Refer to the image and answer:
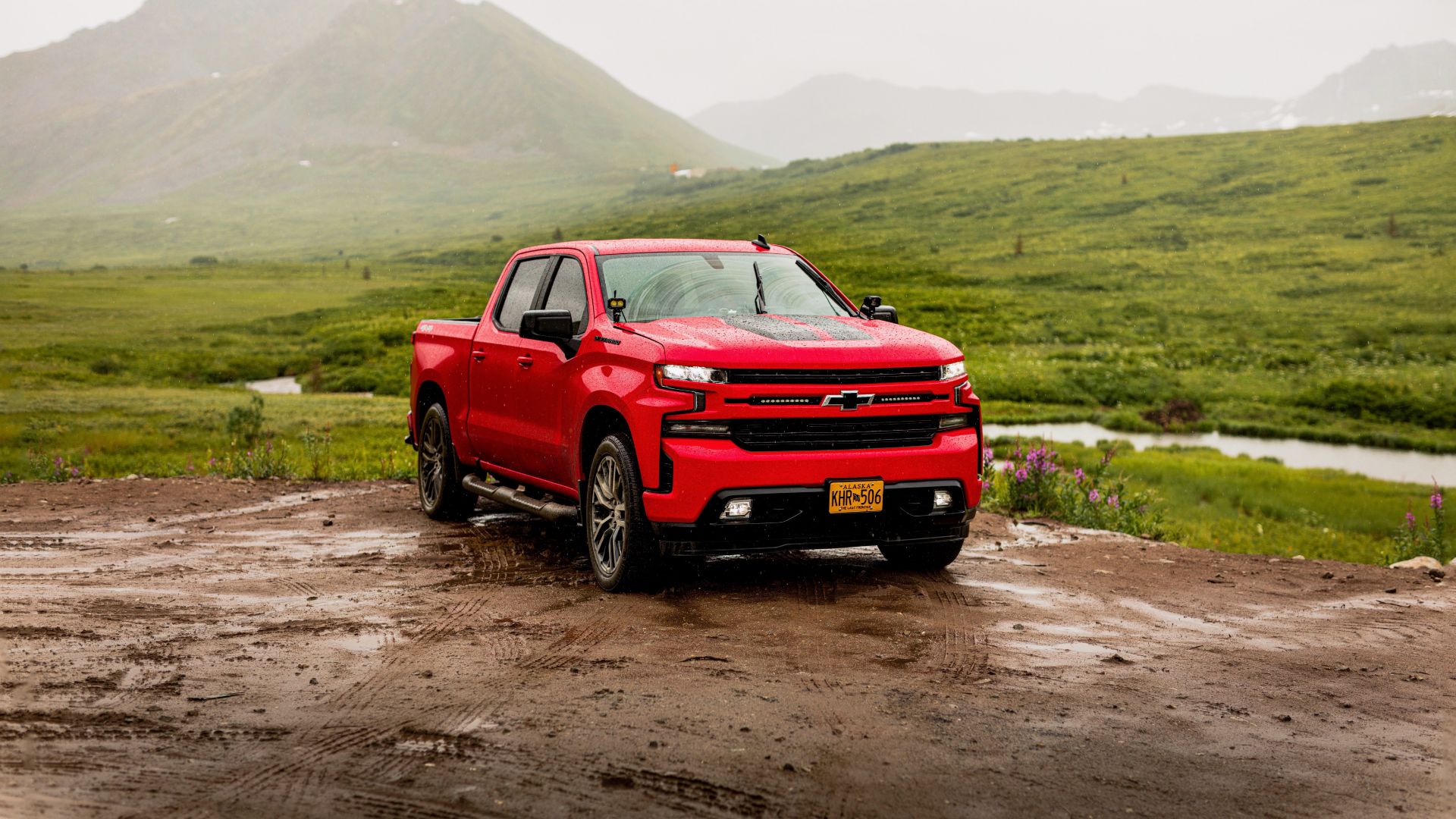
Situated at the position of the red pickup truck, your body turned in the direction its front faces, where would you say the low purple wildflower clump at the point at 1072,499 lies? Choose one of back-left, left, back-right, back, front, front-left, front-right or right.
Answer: left

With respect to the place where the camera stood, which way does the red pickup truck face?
facing the viewer and to the right of the viewer
